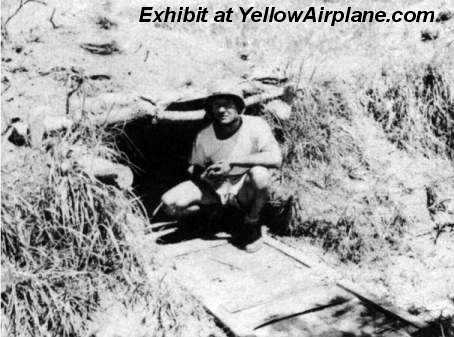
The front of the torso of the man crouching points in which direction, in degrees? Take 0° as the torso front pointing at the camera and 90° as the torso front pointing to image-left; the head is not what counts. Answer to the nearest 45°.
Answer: approximately 0°

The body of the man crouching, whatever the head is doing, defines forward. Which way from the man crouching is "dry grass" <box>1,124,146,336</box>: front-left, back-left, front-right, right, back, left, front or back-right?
front-right

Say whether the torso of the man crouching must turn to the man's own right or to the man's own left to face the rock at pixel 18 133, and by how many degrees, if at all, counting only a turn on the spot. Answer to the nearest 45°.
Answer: approximately 45° to the man's own right
